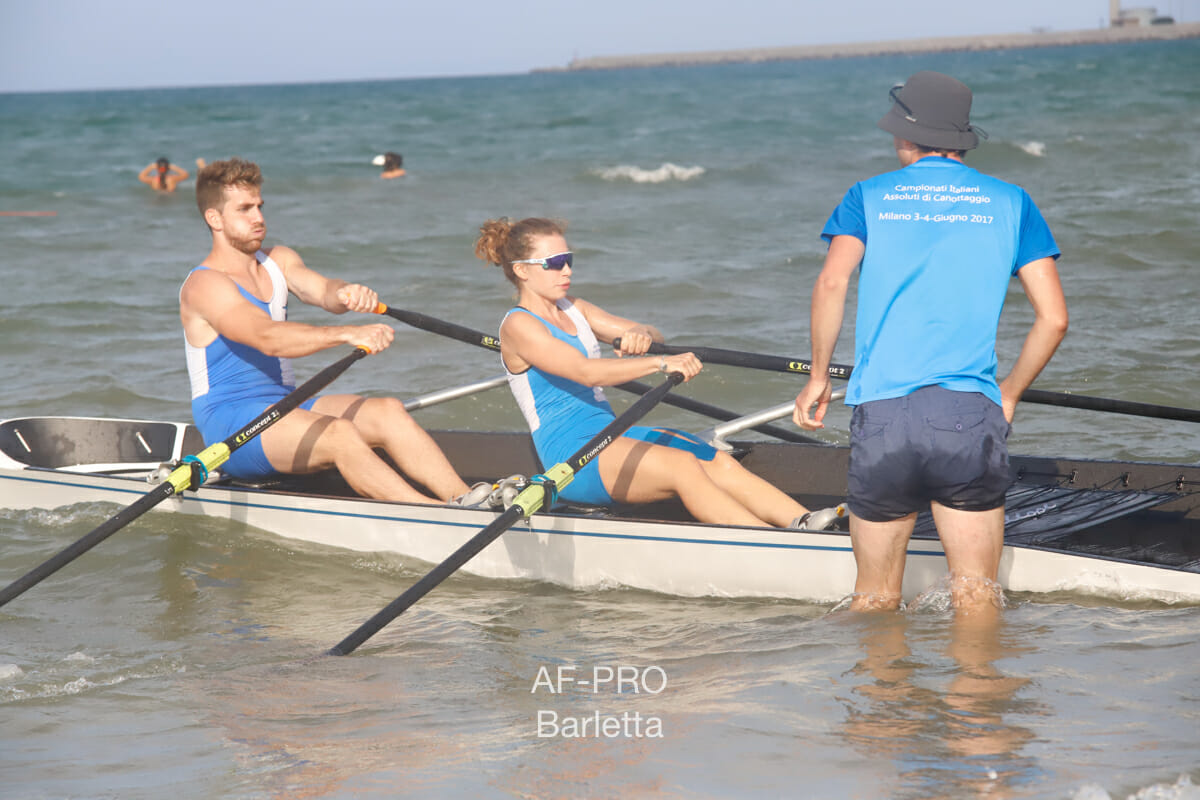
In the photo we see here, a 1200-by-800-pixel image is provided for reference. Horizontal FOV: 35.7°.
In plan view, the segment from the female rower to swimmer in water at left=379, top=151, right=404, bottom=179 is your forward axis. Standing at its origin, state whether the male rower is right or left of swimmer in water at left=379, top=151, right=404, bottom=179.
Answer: left

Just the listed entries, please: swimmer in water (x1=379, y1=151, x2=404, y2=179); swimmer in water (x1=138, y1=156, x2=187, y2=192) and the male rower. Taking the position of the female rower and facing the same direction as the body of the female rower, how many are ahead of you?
0

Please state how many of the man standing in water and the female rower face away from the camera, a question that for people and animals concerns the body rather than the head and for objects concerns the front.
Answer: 1

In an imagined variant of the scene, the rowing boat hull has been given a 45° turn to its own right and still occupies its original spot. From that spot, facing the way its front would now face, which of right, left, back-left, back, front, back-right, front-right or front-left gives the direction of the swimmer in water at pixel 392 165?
front

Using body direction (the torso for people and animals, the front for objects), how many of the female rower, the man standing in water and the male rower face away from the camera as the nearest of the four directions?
1

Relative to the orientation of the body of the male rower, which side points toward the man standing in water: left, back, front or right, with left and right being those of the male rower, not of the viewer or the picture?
front

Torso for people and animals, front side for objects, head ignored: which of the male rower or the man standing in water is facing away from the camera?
the man standing in water

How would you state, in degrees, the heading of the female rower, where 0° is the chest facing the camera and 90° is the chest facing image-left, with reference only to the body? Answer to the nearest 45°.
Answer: approximately 315°

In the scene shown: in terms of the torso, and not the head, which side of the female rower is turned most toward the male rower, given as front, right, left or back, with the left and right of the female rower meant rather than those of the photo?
back

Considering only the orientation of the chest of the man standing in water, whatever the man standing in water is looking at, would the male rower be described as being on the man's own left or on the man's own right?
on the man's own left

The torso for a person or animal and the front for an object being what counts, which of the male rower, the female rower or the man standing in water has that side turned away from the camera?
the man standing in water

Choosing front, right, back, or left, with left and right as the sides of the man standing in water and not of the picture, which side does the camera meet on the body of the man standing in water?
back

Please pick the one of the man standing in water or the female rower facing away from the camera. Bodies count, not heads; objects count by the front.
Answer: the man standing in water

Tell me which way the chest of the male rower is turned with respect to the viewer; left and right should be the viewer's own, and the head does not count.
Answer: facing the viewer and to the right of the viewer

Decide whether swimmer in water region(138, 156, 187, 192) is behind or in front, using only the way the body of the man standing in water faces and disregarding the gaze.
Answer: in front

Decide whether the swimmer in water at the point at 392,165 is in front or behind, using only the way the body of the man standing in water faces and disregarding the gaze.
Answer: in front

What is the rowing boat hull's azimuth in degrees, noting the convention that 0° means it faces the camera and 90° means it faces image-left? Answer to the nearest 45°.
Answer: approximately 135°
